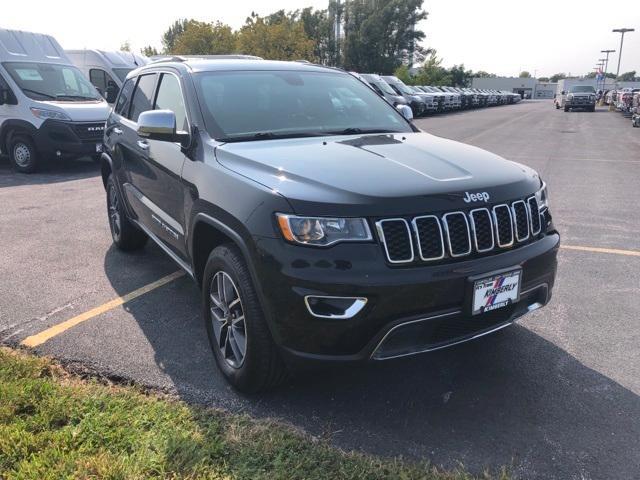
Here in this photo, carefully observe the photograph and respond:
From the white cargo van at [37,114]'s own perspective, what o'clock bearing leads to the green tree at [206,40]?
The green tree is roughly at 8 o'clock from the white cargo van.

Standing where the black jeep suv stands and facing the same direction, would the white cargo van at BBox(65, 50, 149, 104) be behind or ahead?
behind

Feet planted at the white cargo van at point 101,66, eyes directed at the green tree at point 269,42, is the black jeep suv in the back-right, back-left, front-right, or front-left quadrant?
back-right

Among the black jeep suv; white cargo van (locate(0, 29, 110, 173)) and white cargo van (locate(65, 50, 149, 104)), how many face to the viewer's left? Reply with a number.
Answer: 0

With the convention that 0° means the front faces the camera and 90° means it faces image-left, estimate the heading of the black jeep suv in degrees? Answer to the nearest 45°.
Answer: approximately 315°

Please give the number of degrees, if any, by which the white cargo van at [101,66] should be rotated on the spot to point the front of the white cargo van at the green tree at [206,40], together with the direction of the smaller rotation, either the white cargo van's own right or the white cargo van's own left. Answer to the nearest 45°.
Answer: approximately 135° to the white cargo van's own left

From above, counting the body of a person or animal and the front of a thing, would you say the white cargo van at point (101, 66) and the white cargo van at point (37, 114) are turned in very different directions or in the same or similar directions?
same or similar directions

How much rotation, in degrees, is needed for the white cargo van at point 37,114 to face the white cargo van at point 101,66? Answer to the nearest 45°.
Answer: approximately 135° to its left

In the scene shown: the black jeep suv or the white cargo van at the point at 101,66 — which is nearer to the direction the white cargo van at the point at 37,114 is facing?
the black jeep suv

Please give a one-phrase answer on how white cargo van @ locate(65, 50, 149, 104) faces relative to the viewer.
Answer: facing the viewer and to the right of the viewer

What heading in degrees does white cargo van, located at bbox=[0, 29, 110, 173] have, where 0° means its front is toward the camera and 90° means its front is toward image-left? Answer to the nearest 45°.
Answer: approximately 315°

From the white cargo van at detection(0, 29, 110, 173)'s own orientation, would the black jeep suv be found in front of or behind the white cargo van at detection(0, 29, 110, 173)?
in front

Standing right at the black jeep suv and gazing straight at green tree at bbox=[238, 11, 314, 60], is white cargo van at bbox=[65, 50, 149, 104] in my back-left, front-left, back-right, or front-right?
front-left

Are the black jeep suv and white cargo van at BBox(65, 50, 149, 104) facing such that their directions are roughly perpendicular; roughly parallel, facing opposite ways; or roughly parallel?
roughly parallel

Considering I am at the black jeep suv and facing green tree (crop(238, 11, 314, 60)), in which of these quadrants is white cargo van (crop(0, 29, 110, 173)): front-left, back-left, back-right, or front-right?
front-left

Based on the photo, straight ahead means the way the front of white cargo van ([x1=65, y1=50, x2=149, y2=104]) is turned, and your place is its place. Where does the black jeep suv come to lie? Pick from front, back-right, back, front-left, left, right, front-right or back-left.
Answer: front-right
